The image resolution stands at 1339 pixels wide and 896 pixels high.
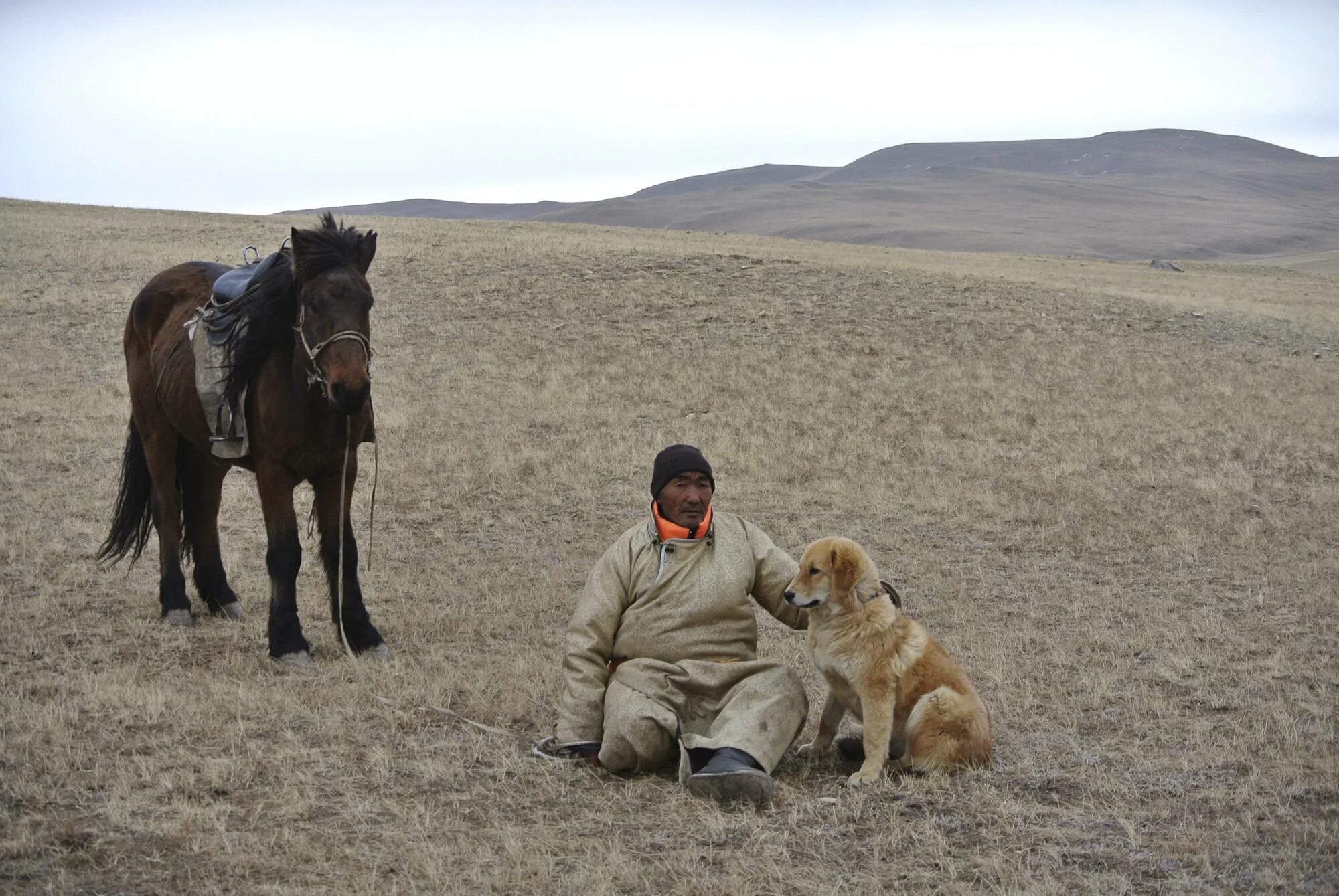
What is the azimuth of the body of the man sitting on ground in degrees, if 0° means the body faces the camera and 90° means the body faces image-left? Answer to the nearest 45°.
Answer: approximately 0°

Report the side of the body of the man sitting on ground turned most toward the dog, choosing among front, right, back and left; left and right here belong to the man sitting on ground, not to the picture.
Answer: left

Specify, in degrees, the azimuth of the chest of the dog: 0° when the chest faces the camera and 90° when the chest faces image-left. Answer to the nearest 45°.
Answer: approximately 45°

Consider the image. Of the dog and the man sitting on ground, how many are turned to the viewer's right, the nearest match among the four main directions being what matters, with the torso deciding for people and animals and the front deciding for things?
0

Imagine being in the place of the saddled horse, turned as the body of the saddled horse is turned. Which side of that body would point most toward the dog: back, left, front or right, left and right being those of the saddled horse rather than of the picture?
front

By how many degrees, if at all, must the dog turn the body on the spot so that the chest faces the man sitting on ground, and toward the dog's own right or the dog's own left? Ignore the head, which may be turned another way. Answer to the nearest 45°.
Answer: approximately 45° to the dog's own right

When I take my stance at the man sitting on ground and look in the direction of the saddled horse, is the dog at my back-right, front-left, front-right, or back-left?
back-right

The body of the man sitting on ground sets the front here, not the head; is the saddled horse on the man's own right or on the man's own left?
on the man's own right

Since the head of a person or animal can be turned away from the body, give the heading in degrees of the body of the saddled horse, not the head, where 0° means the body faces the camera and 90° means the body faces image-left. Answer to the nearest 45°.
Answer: approximately 315°

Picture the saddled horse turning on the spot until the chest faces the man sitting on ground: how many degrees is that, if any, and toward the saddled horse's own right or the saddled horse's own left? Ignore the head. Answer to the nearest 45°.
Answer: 0° — it already faces them
